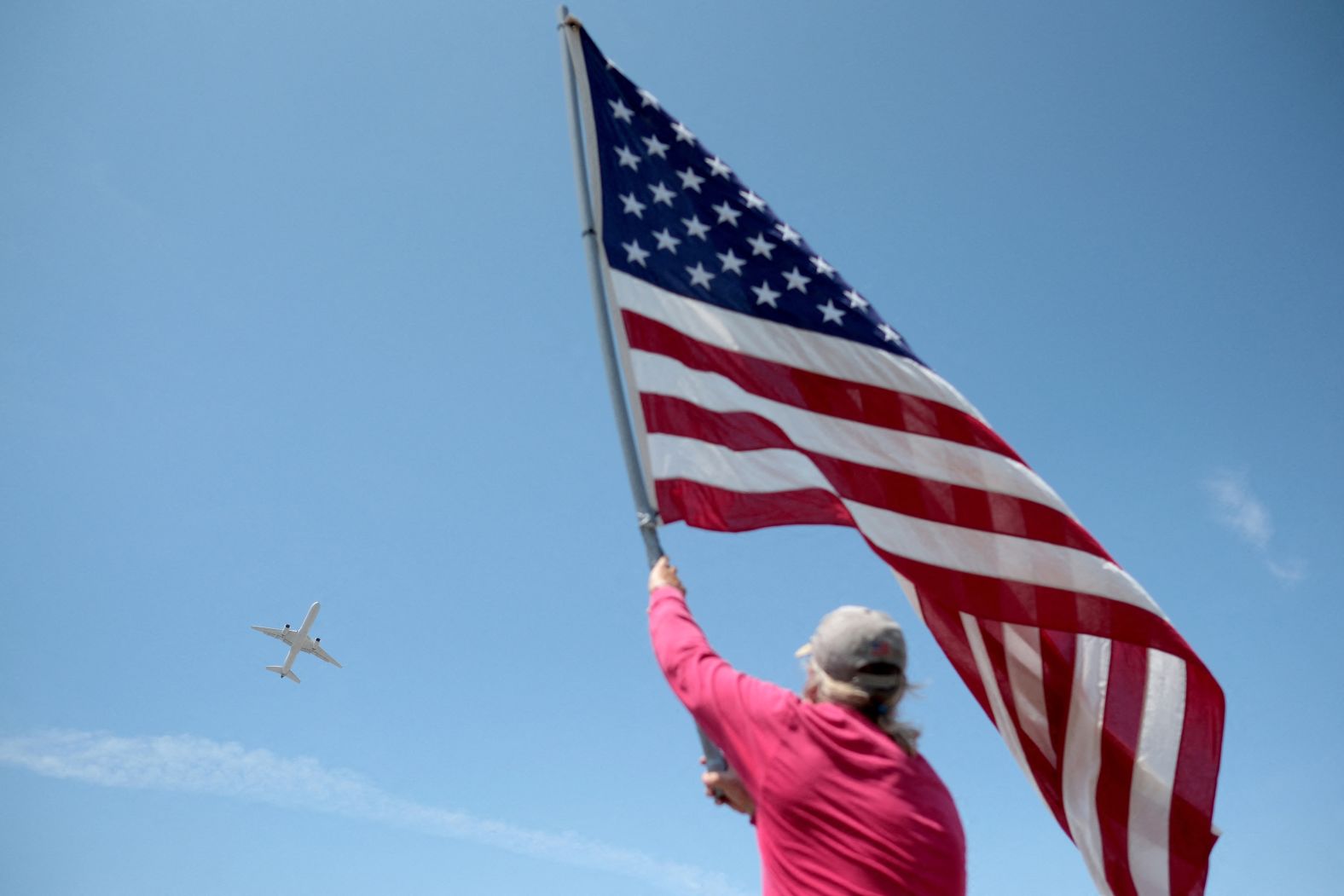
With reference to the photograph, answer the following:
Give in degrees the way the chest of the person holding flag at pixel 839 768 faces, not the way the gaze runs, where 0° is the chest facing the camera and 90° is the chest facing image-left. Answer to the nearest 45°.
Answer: approximately 135°
